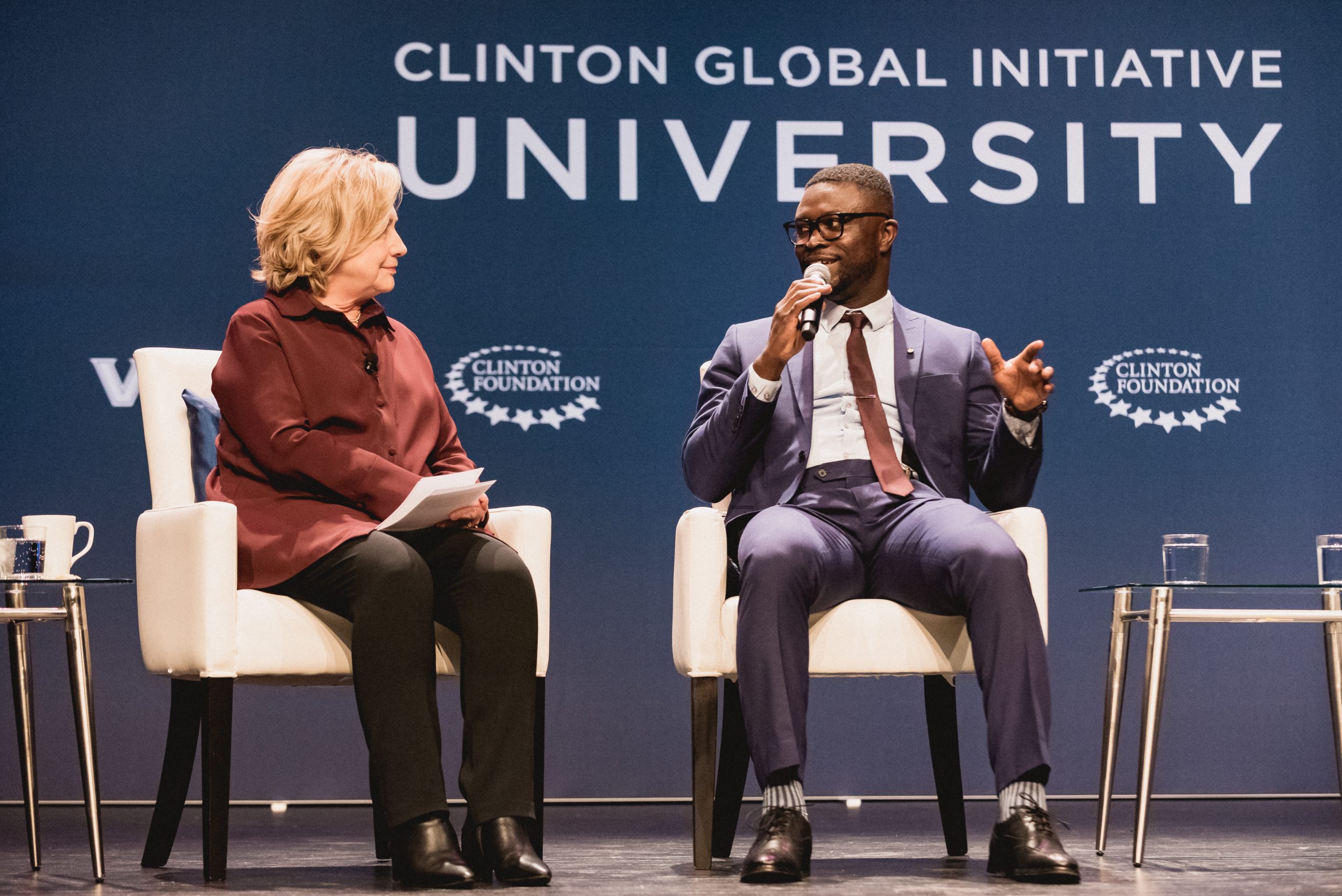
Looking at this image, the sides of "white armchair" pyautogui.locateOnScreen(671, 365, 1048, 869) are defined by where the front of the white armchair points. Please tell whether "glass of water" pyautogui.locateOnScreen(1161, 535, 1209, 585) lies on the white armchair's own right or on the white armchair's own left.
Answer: on the white armchair's own left

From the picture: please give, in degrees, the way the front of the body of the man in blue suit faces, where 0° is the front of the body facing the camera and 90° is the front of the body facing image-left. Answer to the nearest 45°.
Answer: approximately 0°

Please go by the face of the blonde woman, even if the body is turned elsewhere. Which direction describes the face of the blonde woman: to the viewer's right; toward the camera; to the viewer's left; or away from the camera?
to the viewer's right
